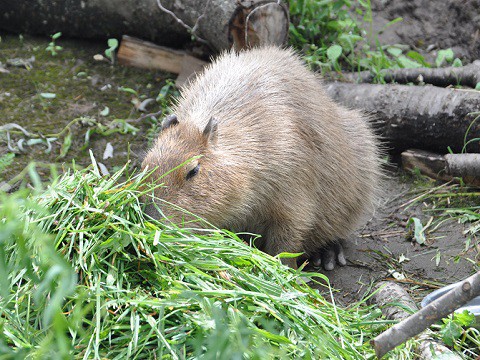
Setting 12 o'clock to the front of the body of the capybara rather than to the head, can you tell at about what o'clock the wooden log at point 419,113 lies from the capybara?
The wooden log is roughly at 6 o'clock from the capybara.

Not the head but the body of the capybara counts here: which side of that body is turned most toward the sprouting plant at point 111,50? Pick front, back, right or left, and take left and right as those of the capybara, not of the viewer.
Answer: right

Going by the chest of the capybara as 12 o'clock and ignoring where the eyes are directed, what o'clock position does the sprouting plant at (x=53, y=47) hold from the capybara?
The sprouting plant is roughly at 3 o'clock from the capybara.

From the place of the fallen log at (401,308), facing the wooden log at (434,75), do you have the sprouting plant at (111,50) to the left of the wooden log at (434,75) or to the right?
left

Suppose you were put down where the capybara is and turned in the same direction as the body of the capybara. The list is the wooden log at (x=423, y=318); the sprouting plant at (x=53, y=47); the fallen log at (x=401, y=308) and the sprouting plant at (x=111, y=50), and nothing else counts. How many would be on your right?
2

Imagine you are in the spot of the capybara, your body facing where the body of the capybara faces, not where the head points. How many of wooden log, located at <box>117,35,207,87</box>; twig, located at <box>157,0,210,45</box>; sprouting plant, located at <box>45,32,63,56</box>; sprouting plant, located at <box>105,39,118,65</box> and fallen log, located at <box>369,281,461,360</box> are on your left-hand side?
1

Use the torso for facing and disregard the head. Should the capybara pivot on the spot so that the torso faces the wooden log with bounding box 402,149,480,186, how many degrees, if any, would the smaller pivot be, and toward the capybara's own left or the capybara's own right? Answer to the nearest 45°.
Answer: approximately 180°

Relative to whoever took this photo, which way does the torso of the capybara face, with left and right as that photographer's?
facing the viewer and to the left of the viewer

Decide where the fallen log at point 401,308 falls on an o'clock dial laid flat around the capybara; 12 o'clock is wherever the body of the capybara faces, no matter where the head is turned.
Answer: The fallen log is roughly at 9 o'clock from the capybara.

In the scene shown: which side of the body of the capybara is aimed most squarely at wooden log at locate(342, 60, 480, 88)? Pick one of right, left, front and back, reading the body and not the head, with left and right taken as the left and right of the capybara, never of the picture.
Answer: back

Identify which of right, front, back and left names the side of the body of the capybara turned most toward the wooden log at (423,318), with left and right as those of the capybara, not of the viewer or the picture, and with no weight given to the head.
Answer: left

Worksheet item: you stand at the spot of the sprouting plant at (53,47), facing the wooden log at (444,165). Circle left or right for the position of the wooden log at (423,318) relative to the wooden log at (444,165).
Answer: right

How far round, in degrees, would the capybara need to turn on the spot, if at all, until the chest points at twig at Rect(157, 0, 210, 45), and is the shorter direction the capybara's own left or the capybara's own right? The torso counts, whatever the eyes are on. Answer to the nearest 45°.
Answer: approximately 90° to the capybara's own right
